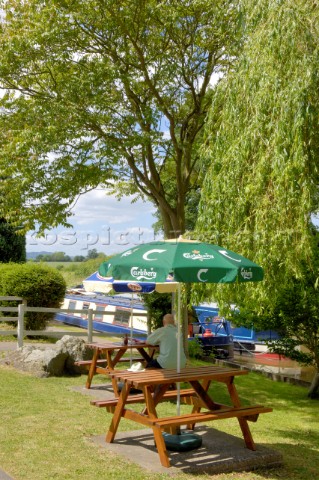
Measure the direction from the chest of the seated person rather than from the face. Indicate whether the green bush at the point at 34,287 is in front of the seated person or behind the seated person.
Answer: in front

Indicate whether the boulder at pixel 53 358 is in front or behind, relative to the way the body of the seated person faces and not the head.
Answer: in front

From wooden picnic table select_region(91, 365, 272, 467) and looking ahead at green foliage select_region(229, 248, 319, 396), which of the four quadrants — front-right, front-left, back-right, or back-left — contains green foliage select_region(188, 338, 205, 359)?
front-left

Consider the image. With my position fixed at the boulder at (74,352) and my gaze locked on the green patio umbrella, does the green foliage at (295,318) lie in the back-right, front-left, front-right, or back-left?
front-left

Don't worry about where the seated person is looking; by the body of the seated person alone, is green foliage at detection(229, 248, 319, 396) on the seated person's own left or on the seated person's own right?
on the seated person's own right

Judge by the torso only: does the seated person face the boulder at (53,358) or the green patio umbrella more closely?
the boulder

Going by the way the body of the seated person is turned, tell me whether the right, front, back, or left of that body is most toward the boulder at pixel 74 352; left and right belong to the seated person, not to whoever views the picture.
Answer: front

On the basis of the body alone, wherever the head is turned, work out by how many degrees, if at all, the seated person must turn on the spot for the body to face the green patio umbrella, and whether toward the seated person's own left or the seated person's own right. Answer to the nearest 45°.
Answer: approximately 135° to the seated person's own left

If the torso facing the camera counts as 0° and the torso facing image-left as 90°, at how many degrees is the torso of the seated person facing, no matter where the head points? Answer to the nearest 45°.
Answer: approximately 135°
